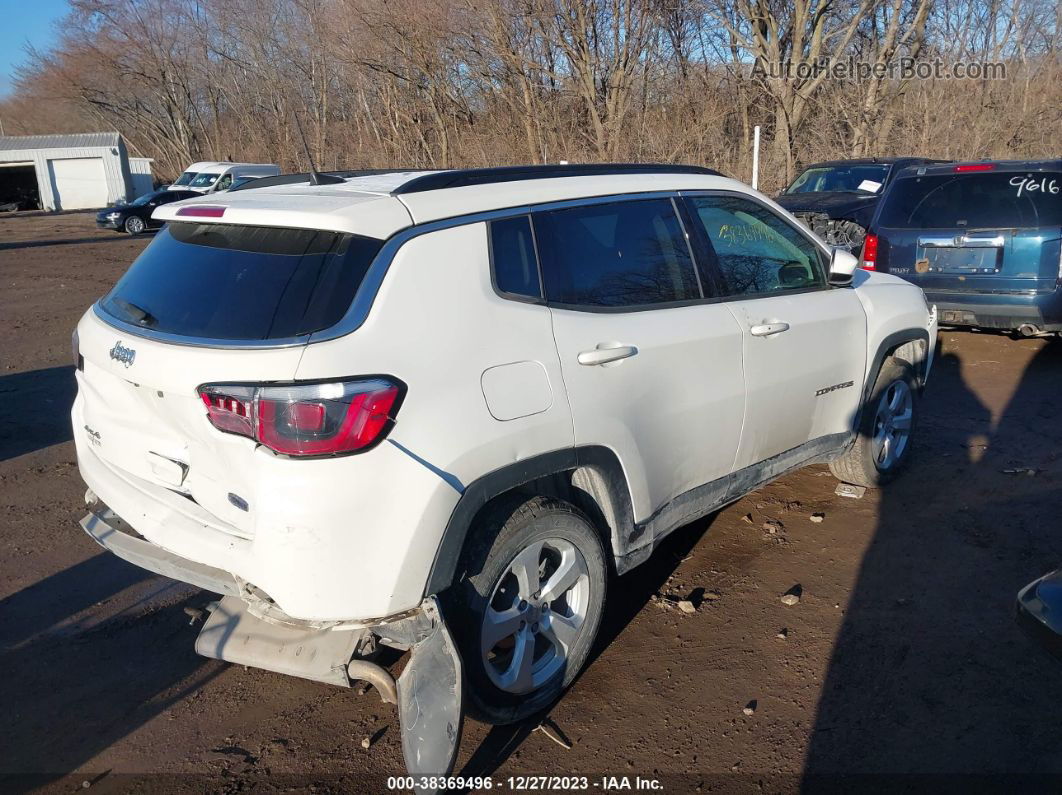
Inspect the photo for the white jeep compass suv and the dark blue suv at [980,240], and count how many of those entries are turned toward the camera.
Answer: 0

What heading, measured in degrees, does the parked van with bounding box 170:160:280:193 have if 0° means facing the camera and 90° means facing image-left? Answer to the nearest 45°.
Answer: approximately 45°

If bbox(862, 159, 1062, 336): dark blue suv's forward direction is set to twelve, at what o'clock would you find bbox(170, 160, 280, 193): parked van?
The parked van is roughly at 10 o'clock from the dark blue suv.

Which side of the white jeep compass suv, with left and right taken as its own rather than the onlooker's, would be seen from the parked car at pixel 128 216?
left

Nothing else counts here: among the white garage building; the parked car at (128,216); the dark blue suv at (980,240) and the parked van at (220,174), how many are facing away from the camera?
1

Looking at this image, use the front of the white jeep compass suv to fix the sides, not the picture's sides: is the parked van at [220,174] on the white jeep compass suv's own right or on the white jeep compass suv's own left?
on the white jeep compass suv's own left

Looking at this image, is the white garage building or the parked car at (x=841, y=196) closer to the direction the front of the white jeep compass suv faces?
the parked car

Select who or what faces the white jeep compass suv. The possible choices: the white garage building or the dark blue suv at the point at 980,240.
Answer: the white garage building

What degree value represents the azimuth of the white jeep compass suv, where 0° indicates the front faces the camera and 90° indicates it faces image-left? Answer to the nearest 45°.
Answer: approximately 225°

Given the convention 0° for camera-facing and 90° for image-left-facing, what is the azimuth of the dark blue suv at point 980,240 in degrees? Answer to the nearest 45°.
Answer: approximately 180°

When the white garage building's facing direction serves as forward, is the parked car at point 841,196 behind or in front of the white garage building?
in front

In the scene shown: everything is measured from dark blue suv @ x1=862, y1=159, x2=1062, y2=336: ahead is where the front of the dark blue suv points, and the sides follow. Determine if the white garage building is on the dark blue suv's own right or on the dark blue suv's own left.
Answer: on the dark blue suv's own left

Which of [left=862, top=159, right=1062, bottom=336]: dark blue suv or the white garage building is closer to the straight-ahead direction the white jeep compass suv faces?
the dark blue suv

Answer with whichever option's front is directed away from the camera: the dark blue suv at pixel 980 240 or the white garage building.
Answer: the dark blue suv

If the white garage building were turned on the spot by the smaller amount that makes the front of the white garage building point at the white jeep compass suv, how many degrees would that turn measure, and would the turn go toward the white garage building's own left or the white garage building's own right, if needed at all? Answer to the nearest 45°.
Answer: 0° — it already faces it
